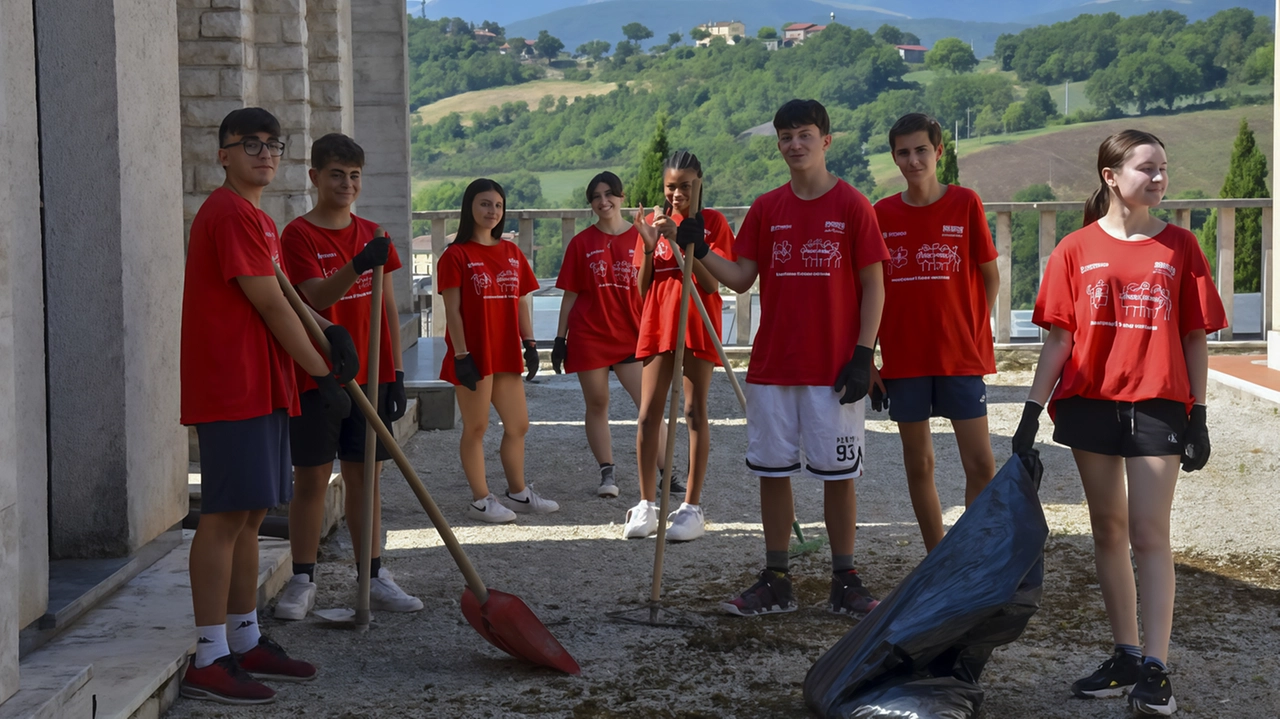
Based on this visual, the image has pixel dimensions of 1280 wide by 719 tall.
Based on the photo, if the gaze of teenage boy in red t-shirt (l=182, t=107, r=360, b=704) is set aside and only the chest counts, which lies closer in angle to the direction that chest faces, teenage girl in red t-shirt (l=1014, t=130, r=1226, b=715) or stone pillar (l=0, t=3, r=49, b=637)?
the teenage girl in red t-shirt

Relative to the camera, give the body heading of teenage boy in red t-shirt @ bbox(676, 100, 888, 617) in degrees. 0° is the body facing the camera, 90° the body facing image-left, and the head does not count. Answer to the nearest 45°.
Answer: approximately 0°

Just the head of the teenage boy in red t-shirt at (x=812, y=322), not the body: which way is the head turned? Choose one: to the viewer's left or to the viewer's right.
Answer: to the viewer's left

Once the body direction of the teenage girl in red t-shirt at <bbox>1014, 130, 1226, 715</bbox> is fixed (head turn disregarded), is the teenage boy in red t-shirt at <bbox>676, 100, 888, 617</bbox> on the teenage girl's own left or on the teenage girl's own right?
on the teenage girl's own right

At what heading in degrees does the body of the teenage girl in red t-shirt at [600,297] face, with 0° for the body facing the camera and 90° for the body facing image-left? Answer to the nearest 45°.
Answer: approximately 0°

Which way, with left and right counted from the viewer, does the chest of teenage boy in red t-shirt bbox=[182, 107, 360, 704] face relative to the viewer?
facing to the right of the viewer

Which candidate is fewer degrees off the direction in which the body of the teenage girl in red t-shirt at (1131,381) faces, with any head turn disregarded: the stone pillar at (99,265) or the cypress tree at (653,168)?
the stone pillar
